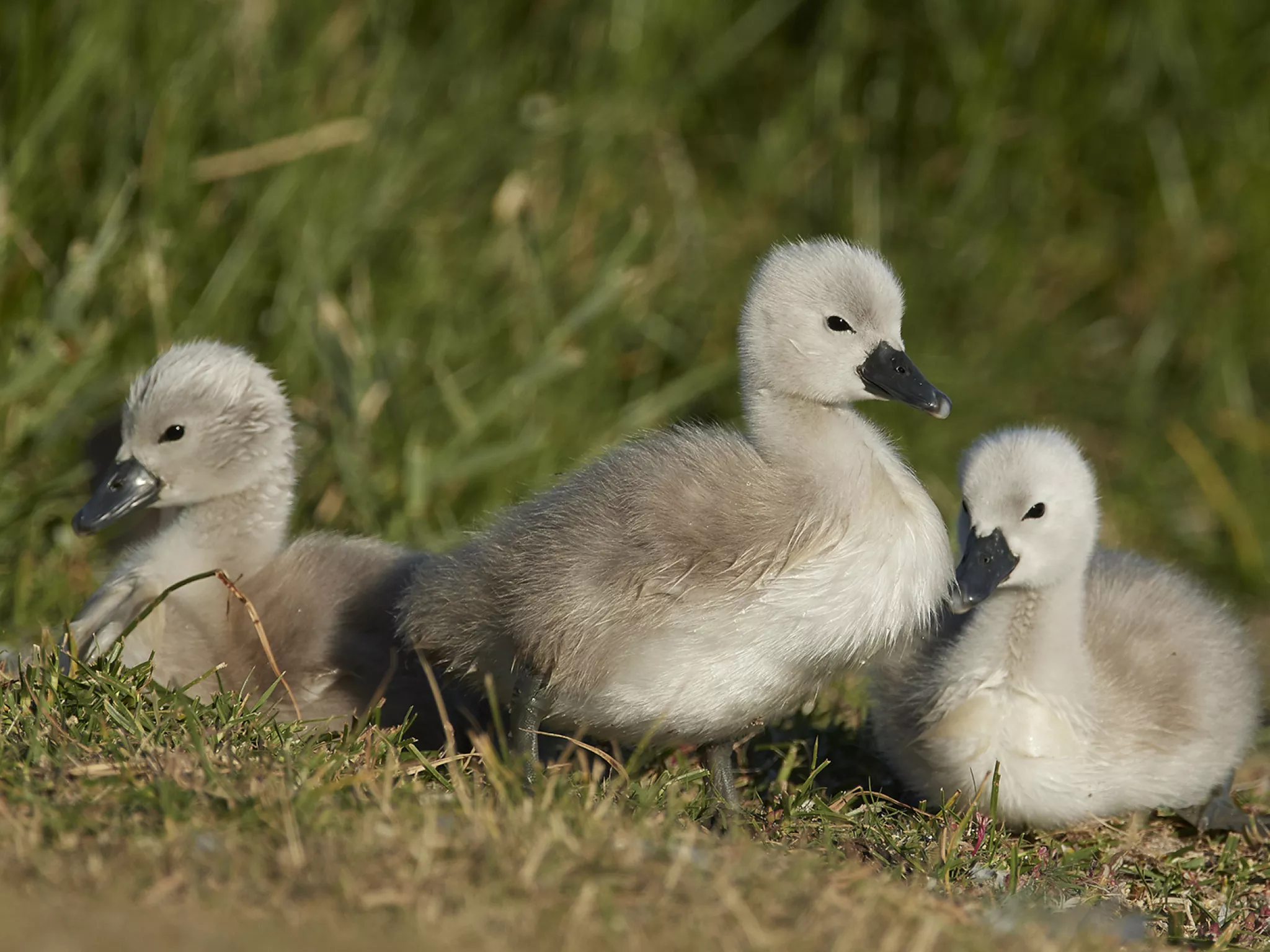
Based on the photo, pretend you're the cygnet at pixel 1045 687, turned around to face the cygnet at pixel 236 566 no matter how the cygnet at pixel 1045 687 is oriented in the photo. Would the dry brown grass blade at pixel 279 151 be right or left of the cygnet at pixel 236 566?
right

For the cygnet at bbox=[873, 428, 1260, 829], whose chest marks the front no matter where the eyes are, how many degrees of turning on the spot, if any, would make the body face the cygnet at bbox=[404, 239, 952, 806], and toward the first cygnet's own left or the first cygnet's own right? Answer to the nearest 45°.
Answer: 0° — it already faces it

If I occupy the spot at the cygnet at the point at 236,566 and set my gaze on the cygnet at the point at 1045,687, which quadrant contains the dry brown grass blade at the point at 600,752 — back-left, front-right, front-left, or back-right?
front-right

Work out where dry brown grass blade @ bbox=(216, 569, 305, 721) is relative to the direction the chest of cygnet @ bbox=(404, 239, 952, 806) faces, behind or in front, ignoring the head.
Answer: behind

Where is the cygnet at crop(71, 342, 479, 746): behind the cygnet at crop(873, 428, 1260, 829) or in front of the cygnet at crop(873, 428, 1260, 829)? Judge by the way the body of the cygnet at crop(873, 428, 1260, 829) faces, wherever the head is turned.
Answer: in front

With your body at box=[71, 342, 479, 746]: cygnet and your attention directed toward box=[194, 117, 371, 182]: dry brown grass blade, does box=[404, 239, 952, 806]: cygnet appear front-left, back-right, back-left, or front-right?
back-right

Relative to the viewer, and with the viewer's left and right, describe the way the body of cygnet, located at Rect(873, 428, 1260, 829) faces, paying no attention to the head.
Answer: facing the viewer and to the left of the viewer

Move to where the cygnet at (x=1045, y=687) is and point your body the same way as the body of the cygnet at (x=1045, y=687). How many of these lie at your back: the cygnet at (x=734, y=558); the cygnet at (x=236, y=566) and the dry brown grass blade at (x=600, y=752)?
0

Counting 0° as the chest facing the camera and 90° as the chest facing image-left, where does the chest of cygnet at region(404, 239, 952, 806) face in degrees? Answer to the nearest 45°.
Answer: approximately 270°

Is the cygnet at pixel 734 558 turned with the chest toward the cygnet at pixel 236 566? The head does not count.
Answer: no

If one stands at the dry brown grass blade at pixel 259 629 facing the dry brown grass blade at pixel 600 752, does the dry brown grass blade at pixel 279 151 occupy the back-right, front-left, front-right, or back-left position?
back-left

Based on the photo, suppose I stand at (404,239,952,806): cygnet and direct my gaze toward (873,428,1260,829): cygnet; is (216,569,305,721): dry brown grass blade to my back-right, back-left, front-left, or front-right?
back-left

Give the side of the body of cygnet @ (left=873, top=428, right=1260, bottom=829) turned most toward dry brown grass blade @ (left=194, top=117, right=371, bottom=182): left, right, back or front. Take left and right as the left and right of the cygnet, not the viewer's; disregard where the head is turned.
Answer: right

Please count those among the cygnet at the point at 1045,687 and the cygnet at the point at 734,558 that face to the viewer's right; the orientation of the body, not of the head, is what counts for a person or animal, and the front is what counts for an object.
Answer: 1
